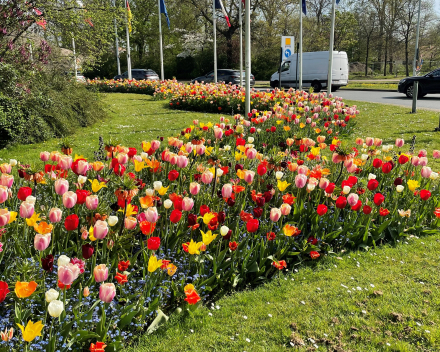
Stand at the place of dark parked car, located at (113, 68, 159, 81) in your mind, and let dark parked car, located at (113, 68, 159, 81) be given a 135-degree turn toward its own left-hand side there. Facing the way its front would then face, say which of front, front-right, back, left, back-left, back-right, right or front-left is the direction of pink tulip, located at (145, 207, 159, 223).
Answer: front-right

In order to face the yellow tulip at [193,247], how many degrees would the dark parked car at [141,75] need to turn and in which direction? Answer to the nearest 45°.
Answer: approximately 90° to its left

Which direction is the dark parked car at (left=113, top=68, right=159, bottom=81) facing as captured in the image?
to the viewer's left

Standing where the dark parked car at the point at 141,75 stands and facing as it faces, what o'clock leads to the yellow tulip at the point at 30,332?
The yellow tulip is roughly at 9 o'clock from the dark parked car.

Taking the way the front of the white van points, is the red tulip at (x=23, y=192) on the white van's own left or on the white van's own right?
on the white van's own left

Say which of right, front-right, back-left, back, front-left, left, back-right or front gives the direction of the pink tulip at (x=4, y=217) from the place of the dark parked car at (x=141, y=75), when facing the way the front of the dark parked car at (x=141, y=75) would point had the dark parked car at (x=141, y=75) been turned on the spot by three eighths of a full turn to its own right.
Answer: back-right
